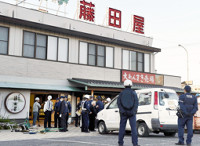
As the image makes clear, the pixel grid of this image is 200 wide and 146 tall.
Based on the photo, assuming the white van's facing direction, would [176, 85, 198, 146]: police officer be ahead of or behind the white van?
behind

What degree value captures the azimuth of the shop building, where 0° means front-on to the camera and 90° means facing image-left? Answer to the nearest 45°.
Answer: approximately 315°

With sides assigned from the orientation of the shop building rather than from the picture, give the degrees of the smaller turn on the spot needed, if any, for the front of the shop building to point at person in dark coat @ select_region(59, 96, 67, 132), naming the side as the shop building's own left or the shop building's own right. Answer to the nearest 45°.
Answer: approximately 45° to the shop building's own right

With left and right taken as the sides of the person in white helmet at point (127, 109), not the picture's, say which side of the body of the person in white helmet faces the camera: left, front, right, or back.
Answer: back

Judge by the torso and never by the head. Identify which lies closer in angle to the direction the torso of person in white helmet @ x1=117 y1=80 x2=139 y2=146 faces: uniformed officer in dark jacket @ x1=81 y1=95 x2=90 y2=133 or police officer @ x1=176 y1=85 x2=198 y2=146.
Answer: the uniformed officer in dark jacket

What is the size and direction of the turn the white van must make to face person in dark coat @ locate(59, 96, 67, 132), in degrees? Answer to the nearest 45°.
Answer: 0° — it already faces them

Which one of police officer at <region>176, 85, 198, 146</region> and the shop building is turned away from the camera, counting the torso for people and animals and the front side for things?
the police officer

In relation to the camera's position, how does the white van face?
facing away from the viewer and to the left of the viewer

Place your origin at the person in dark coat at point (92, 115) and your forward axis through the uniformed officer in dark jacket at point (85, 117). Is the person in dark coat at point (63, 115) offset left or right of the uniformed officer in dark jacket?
right

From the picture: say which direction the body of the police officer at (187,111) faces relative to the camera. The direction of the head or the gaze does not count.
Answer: away from the camera
